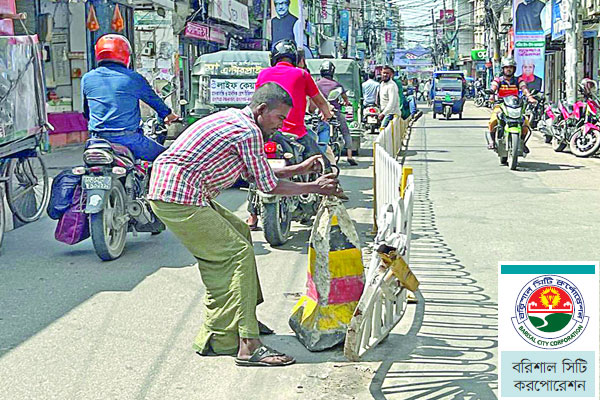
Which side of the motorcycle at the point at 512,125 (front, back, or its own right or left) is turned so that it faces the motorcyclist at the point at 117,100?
front

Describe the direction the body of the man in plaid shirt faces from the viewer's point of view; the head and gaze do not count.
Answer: to the viewer's right

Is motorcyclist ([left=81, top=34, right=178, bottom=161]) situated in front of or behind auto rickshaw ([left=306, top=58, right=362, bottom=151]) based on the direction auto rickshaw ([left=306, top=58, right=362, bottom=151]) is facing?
behind

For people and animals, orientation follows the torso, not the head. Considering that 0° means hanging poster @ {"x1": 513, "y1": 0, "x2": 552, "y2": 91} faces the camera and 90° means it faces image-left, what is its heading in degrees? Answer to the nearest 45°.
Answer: approximately 0°

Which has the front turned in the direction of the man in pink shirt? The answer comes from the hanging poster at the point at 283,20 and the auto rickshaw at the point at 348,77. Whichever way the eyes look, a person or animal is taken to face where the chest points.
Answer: the hanging poster

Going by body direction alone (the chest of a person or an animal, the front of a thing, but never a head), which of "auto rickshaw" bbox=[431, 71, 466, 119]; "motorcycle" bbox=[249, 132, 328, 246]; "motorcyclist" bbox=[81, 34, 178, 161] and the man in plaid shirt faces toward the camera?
the auto rickshaw

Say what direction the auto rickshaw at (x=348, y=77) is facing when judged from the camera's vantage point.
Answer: facing away from the viewer

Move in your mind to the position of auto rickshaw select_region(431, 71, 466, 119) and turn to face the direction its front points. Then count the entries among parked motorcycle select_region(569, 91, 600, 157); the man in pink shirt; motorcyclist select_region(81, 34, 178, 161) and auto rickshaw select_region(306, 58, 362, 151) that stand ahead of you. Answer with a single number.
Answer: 4

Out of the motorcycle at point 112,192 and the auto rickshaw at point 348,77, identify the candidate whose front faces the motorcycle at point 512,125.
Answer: the motorcycle at point 112,192

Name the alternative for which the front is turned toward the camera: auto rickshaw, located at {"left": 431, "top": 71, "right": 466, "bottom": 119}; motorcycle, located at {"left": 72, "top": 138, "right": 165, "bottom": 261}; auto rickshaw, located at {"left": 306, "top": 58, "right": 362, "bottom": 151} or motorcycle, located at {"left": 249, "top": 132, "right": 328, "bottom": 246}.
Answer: auto rickshaw, located at {"left": 431, "top": 71, "right": 466, "bottom": 119}

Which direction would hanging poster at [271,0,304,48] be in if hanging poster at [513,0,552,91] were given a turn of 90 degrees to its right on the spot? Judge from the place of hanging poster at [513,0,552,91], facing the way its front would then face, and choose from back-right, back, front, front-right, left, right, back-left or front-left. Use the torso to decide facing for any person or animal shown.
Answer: front-right

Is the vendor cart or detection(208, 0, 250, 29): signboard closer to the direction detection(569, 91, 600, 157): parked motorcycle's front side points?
the vendor cart

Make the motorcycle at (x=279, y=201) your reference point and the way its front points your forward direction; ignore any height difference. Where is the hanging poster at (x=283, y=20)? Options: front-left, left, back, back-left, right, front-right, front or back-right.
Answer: front-left

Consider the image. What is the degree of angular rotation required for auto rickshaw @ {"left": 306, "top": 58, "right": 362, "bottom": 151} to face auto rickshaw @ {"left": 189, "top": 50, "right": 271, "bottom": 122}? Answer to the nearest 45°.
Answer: approximately 135° to its left

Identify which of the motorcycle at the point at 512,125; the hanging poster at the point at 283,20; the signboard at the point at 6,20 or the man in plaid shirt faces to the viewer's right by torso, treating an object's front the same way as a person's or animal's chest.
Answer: the man in plaid shirt
